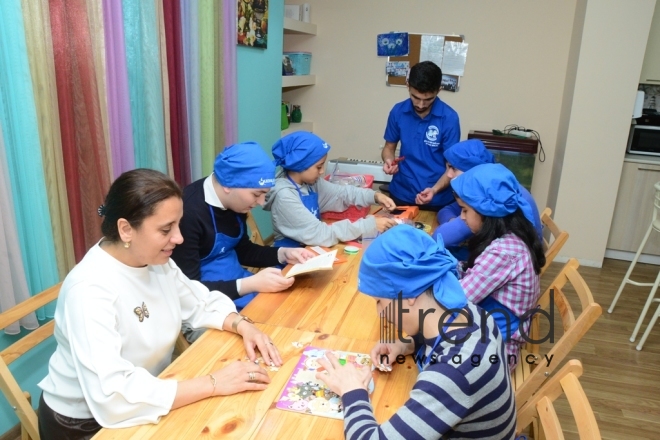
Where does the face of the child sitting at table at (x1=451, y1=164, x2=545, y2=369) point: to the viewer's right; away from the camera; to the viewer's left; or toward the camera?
to the viewer's left

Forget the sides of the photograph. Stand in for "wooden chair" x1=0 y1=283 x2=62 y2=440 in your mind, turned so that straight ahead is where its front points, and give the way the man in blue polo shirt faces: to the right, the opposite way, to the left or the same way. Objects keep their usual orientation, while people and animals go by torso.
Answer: to the right

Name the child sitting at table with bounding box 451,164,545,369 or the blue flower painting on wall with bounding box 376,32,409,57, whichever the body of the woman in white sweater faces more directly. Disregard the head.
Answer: the child sitting at table

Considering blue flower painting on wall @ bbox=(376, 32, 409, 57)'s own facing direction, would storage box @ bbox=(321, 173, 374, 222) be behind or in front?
in front

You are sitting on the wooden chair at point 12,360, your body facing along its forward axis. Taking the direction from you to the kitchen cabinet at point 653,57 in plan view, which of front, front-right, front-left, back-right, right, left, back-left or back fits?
front-left

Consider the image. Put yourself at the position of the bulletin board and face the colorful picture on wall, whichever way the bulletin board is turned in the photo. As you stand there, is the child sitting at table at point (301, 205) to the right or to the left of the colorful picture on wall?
left

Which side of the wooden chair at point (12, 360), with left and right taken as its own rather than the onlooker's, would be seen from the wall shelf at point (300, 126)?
left

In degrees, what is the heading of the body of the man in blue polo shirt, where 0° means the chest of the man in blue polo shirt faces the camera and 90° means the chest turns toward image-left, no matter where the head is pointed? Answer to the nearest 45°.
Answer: approximately 0°

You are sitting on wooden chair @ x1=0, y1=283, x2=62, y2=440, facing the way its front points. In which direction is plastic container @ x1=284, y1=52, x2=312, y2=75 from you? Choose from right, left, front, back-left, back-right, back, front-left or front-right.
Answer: left
